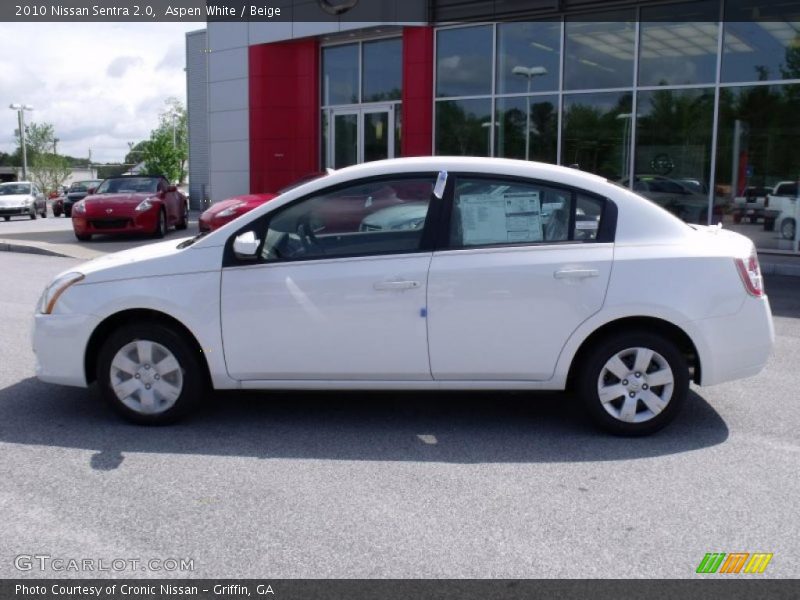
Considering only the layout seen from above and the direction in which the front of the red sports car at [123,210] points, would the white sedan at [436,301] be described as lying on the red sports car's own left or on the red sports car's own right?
on the red sports car's own left

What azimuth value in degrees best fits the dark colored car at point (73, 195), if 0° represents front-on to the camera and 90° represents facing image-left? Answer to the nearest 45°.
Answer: approximately 45°

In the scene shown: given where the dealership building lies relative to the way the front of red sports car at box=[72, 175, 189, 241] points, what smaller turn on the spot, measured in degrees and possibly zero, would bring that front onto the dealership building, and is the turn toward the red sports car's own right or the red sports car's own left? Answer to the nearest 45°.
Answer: approximately 135° to the red sports car's own left

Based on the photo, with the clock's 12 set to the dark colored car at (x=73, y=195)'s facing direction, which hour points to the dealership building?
The dealership building is roughly at 10 o'clock from the dark colored car.

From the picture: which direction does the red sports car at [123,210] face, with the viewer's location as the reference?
facing the viewer and to the left of the viewer

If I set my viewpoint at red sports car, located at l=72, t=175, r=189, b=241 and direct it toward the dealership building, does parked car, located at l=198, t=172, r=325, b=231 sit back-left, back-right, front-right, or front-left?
front-right

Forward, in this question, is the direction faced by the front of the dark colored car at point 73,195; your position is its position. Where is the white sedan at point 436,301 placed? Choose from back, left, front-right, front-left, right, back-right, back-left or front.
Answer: front-left

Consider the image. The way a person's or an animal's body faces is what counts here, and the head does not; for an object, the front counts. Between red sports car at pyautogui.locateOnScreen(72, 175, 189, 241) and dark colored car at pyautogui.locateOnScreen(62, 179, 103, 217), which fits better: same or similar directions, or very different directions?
same or similar directions

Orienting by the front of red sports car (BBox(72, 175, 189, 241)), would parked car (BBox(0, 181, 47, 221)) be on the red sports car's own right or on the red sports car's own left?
on the red sports car's own right

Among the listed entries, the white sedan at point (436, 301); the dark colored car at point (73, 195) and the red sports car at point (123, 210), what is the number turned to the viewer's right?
0

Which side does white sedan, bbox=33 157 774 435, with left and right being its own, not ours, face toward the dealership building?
right

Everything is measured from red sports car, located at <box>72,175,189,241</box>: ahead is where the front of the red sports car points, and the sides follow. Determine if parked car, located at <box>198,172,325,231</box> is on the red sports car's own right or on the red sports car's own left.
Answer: on the red sports car's own left

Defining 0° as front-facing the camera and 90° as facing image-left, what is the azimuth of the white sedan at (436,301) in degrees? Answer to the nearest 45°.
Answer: approximately 90°

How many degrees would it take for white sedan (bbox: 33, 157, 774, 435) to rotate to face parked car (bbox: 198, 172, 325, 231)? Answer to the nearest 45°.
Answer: approximately 90° to its right
